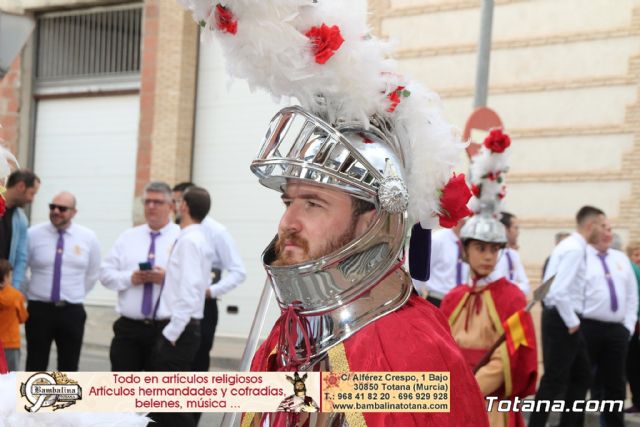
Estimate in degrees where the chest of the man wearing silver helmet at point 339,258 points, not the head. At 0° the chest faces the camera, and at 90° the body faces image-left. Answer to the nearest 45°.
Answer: approximately 45°

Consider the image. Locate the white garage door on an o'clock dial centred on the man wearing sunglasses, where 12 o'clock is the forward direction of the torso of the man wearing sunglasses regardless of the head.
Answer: The white garage door is roughly at 6 o'clock from the man wearing sunglasses.

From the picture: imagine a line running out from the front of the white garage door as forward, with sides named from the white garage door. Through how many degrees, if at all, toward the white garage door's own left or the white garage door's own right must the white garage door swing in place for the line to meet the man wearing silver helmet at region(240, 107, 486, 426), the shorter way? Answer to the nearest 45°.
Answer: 0° — it already faces them

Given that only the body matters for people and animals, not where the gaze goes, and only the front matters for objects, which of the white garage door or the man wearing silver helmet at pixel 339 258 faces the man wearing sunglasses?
the white garage door

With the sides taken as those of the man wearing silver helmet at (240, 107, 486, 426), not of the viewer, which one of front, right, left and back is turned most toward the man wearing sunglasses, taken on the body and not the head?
right

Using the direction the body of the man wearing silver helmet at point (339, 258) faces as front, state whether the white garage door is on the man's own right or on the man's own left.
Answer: on the man's own right

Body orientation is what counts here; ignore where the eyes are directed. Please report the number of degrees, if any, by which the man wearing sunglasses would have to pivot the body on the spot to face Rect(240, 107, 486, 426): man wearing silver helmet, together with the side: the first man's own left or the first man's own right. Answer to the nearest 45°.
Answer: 0° — they already face them

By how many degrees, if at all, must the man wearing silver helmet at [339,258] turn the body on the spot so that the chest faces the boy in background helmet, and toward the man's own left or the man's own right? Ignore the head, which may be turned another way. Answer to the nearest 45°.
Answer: approximately 135° to the man's own right

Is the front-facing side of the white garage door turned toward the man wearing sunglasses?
yes

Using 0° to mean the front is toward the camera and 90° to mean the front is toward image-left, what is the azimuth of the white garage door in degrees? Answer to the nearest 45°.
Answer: approximately 0°
